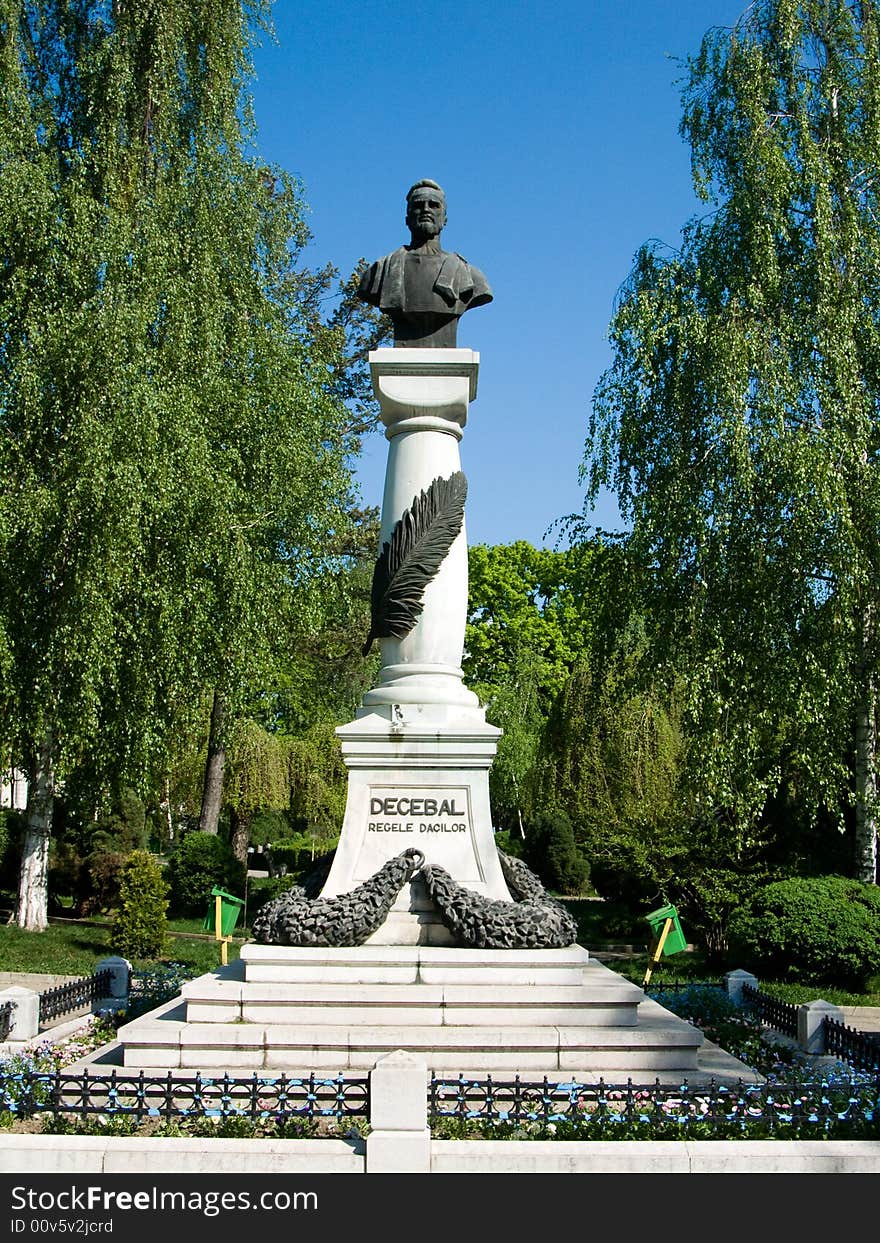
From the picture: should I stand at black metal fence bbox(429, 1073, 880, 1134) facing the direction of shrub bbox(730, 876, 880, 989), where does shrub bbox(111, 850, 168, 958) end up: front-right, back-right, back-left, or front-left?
front-left

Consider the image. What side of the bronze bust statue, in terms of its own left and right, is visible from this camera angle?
front
